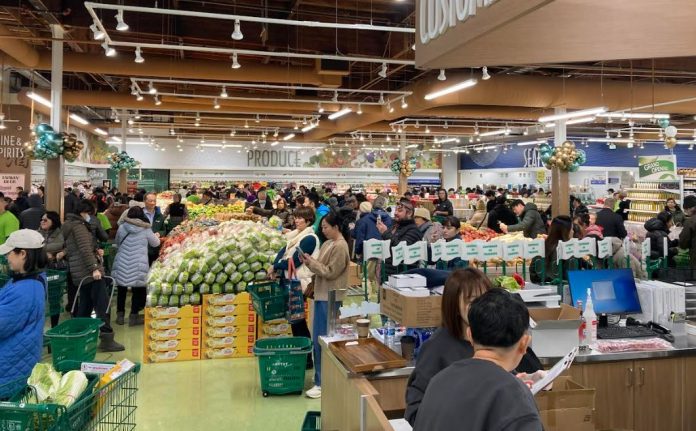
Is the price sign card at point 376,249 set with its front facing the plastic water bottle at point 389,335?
yes

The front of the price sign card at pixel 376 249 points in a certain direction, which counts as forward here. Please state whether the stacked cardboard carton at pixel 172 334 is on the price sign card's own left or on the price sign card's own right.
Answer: on the price sign card's own right

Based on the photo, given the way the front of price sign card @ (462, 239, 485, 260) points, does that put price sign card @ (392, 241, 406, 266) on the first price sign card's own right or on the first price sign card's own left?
on the first price sign card's own right

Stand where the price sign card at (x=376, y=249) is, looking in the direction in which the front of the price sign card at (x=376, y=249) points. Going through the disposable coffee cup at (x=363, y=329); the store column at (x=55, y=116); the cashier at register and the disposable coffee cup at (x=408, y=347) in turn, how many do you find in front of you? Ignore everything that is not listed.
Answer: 3

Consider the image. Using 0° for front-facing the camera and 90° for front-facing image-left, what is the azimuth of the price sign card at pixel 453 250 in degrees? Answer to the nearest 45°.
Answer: approximately 0°

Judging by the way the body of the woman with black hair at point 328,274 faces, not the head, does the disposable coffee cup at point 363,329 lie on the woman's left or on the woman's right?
on the woman's left

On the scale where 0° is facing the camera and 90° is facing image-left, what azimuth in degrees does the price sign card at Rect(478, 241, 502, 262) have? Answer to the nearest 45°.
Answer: approximately 0°

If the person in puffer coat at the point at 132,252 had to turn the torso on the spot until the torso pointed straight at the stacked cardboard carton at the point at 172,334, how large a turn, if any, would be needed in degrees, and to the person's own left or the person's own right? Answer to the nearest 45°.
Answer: approximately 180°
